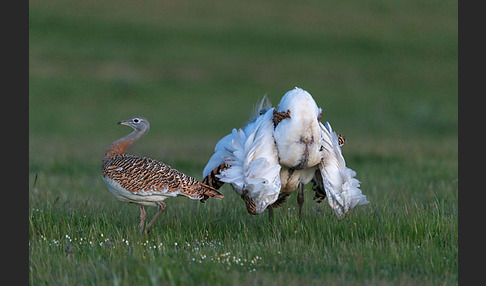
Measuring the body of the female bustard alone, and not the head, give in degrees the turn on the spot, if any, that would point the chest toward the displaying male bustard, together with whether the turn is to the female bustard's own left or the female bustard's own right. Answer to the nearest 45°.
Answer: approximately 180°

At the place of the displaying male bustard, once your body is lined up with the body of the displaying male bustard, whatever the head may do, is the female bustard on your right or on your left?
on your left

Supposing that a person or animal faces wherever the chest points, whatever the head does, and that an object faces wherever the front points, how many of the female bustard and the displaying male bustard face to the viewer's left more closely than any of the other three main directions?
1

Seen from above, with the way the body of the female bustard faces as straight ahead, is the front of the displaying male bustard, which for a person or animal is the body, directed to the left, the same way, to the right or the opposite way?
to the right

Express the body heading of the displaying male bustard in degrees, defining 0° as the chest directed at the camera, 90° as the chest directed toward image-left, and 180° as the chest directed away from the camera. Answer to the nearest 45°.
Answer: approximately 180°

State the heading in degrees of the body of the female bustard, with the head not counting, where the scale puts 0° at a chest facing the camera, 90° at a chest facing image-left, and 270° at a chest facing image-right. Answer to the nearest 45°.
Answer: approximately 90°
